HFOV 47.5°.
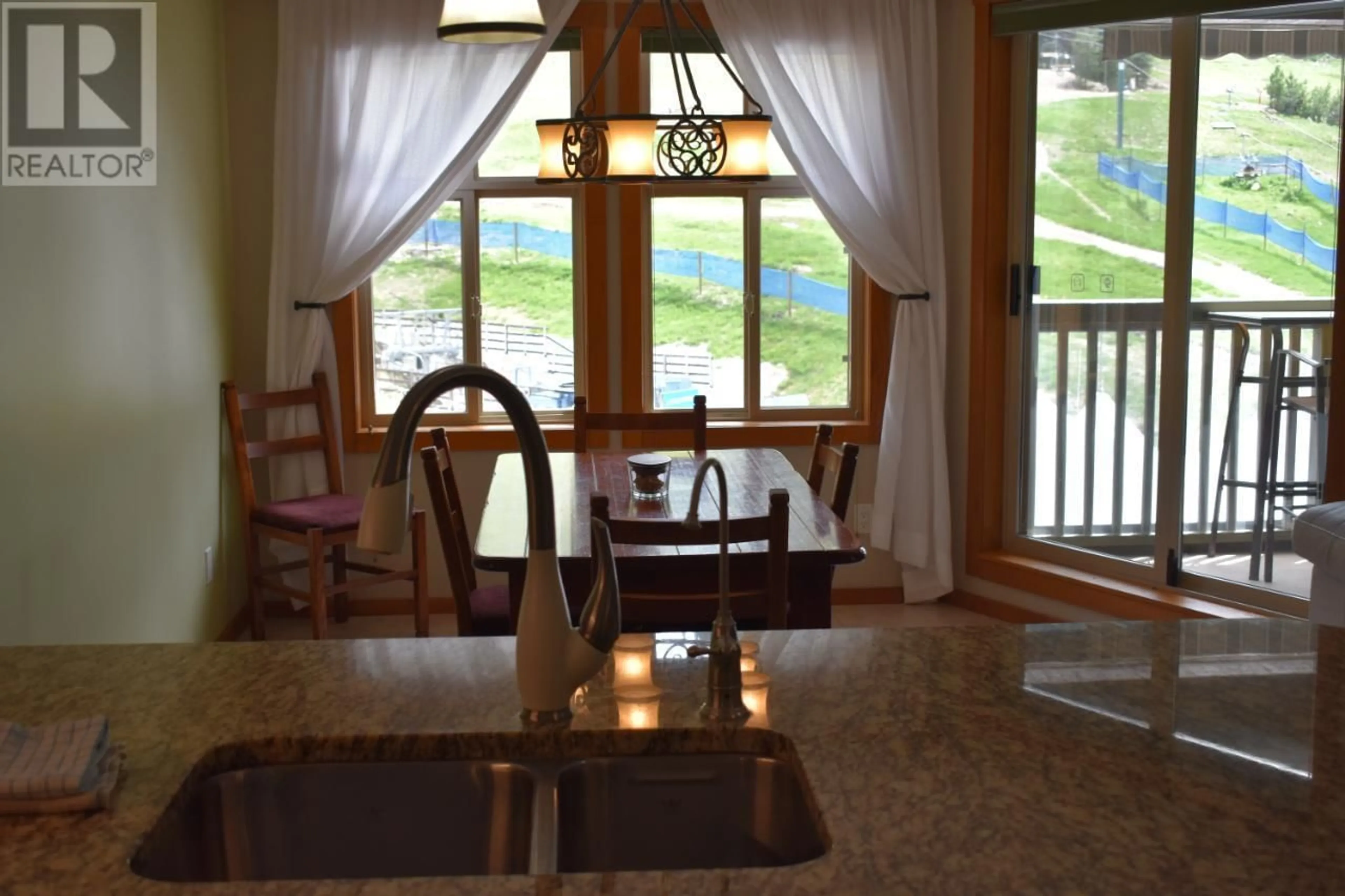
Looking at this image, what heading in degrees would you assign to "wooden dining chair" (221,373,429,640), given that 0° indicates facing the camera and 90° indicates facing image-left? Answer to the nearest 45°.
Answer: approximately 315°

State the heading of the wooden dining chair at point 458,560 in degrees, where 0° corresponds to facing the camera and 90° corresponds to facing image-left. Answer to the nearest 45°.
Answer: approximately 270°

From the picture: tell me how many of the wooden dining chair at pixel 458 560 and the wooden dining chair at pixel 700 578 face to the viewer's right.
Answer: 1

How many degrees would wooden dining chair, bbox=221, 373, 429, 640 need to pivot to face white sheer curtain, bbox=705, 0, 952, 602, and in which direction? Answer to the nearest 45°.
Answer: approximately 45° to its left

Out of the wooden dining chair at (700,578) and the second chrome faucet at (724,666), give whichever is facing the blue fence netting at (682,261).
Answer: the wooden dining chair

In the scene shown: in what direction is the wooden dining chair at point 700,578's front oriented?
away from the camera

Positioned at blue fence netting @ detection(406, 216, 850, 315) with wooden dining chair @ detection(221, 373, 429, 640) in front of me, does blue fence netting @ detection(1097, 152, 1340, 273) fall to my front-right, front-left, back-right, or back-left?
back-left

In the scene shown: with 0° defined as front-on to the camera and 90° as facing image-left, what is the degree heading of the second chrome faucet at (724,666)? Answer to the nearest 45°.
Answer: approximately 45°

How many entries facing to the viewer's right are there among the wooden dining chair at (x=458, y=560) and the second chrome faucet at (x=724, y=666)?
1

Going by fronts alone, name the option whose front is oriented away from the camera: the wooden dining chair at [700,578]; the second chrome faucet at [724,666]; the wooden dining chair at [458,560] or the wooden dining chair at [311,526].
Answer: the wooden dining chair at [700,578]

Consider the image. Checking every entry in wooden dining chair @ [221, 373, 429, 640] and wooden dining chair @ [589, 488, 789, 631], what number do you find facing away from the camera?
1

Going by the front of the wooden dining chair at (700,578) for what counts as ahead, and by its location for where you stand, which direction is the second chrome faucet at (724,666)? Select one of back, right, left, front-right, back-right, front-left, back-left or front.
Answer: back
